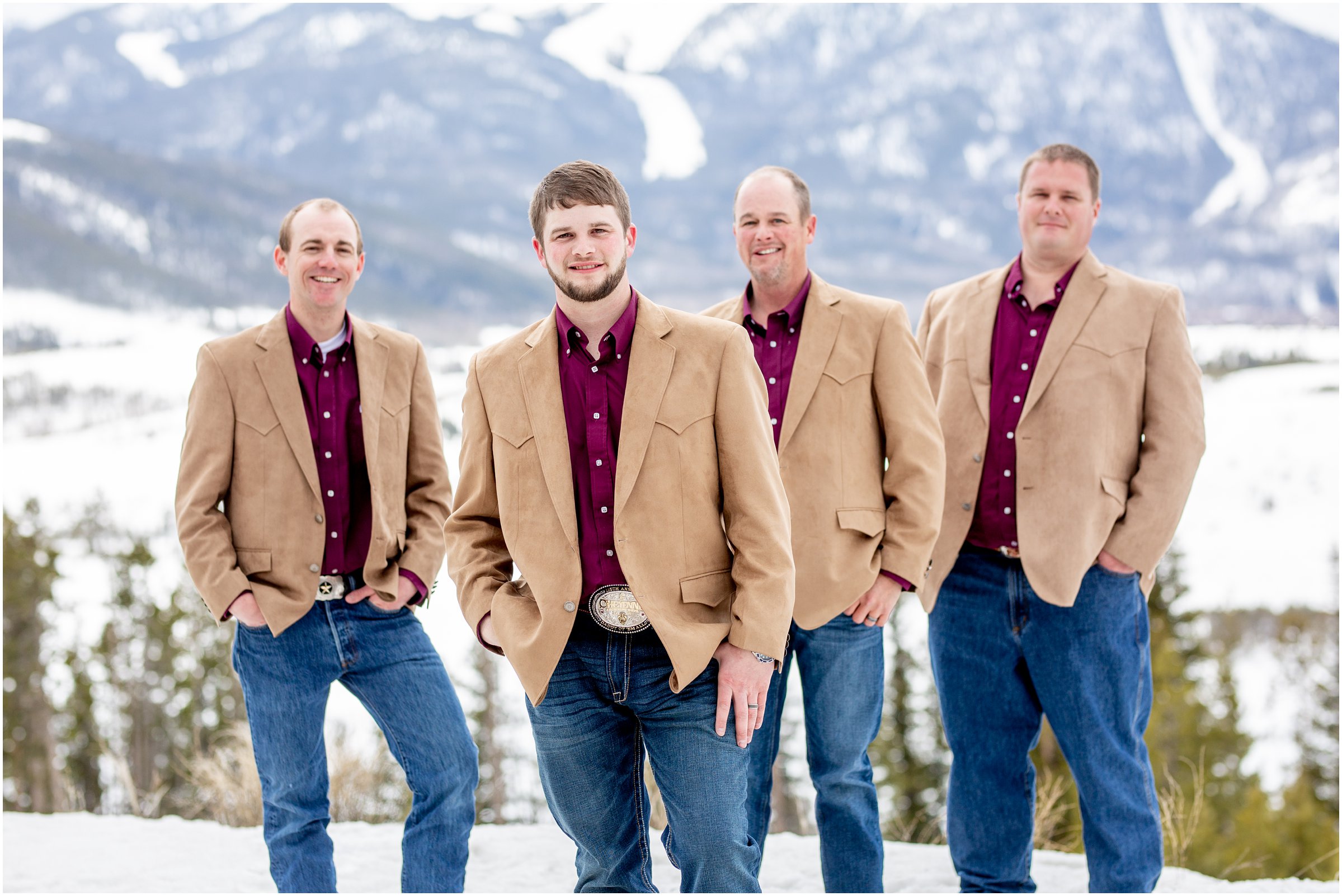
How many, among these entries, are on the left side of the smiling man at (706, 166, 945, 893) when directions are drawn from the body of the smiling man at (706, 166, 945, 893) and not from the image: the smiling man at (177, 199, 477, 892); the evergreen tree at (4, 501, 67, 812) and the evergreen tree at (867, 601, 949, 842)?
0

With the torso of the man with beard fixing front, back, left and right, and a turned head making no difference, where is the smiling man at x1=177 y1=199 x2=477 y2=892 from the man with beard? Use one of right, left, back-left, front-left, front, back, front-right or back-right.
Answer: back-right

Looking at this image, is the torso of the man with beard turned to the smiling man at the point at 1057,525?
no

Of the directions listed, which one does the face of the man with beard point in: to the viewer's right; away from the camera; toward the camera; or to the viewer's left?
toward the camera

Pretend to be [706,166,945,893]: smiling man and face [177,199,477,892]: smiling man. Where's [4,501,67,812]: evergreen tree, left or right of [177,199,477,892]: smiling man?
right

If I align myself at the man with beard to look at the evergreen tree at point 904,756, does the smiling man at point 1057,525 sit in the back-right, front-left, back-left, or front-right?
front-right

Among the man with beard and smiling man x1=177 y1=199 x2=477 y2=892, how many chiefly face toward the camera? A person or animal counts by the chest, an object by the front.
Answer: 2

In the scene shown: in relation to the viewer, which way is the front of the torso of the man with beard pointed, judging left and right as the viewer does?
facing the viewer

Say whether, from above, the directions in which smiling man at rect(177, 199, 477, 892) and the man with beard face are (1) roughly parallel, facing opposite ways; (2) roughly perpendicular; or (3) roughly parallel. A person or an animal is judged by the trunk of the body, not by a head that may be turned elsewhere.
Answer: roughly parallel

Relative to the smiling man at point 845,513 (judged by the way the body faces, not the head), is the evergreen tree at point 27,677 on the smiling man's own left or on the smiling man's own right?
on the smiling man's own right

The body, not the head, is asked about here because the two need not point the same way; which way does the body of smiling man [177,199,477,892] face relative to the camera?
toward the camera

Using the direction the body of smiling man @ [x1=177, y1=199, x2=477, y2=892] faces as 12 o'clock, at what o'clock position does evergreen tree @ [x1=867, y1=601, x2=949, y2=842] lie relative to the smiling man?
The evergreen tree is roughly at 7 o'clock from the smiling man.

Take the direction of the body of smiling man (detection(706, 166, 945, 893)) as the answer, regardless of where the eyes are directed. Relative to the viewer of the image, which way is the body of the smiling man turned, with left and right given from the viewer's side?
facing the viewer and to the left of the viewer

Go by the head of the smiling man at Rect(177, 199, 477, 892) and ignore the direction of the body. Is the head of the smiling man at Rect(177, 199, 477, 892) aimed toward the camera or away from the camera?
toward the camera

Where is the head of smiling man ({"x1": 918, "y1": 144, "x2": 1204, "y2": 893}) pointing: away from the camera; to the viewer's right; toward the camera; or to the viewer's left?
toward the camera
